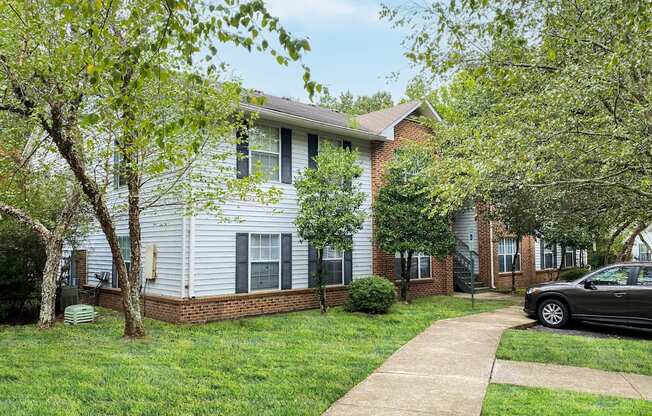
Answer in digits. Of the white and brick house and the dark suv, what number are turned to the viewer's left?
1

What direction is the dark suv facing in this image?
to the viewer's left

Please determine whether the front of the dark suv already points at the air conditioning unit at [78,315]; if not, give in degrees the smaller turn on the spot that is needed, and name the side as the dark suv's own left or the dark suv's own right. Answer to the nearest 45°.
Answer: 0° — it already faces it

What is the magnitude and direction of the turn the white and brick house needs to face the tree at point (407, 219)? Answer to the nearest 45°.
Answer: approximately 45° to its left
